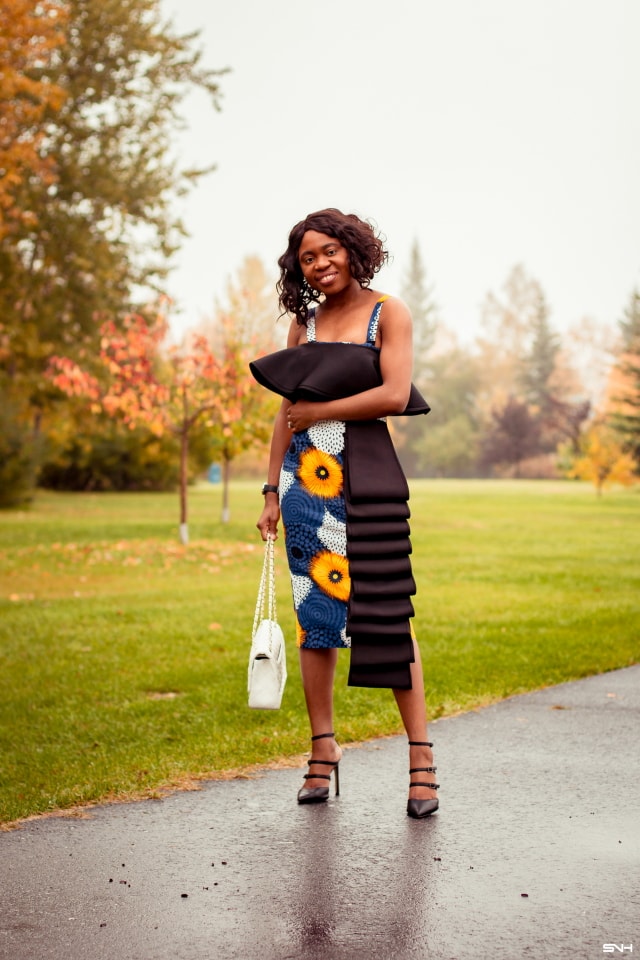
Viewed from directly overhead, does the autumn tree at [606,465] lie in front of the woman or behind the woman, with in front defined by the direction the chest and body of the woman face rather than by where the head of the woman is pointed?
behind

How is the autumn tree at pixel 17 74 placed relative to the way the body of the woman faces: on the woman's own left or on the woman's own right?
on the woman's own right

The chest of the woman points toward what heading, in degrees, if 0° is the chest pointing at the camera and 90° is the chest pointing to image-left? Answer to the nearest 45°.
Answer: approximately 45°

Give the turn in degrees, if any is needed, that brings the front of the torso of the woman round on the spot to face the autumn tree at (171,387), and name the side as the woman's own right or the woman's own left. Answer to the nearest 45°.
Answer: approximately 135° to the woman's own right

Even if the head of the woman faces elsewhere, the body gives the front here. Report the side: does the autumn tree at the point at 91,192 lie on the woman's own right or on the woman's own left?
on the woman's own right
